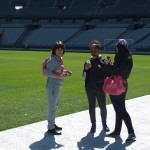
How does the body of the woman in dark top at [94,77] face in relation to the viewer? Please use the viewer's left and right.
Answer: facing the viewer
